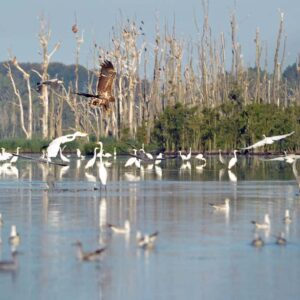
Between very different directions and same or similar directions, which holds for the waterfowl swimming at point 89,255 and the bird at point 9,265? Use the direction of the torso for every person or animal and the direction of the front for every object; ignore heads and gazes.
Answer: very different directions

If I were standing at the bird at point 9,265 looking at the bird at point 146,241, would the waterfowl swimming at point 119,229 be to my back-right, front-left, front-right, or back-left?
front-left

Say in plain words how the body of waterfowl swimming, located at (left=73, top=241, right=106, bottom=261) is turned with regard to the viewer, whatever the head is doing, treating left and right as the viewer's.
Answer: facing to the left of the viewer

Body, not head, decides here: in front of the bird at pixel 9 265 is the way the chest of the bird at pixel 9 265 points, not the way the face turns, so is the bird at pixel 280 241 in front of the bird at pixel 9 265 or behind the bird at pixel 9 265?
in front

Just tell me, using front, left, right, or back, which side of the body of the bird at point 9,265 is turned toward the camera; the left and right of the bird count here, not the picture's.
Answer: right
